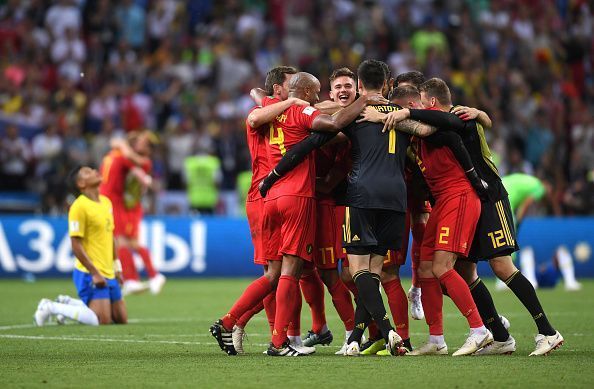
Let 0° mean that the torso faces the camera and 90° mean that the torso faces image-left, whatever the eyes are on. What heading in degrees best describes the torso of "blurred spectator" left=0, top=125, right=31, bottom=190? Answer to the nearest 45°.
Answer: approximately 0°

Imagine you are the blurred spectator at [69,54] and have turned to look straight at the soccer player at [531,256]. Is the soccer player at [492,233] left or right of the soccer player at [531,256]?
right

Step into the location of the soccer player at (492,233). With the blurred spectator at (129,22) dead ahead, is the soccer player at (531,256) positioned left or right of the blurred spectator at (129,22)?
right

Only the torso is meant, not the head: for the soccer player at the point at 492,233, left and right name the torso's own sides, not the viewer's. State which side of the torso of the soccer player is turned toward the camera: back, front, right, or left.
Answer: left

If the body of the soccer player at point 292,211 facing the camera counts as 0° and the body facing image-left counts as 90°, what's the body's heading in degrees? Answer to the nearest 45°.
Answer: approximately 225°

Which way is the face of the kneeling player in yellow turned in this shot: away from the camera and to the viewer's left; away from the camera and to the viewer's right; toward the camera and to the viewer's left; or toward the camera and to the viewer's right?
toward the camera and to the viewer's right

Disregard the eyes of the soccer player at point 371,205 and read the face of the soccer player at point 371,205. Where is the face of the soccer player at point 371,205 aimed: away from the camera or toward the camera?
away from the camera

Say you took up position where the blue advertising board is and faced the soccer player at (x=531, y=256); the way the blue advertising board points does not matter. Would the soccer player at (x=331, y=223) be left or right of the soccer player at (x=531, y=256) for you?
right

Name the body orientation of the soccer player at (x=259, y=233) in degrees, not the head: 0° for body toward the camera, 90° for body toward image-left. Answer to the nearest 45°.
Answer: approximately 270°
